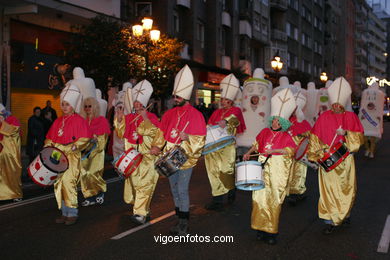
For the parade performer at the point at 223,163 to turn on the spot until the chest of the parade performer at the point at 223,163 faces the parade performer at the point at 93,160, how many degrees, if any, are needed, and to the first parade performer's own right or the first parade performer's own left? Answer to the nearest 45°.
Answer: approximately 45° to the first parade performer's own right

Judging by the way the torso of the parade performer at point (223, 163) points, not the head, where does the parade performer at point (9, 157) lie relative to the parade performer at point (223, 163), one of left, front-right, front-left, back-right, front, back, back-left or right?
front-right

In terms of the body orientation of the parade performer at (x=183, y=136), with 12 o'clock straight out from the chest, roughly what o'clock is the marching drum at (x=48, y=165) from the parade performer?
The marching drum is roughly at 2 o'clock from the parade performer.

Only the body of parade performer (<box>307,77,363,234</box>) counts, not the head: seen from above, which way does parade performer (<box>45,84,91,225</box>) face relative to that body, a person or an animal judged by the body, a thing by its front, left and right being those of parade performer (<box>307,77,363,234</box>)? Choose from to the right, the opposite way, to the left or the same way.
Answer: the same way

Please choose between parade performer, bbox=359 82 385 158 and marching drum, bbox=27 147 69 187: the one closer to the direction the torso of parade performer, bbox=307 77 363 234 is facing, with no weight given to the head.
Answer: the marching drum

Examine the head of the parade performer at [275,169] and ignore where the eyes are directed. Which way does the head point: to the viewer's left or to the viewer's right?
to the viewer's left

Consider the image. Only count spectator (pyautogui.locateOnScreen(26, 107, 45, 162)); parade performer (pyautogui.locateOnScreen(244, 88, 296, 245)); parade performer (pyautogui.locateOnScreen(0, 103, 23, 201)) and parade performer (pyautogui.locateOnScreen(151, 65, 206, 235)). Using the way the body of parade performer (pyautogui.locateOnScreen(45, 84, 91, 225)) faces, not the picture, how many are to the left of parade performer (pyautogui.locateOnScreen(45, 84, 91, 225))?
2

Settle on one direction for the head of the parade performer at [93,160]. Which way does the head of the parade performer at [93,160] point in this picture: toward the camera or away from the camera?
toward the camera

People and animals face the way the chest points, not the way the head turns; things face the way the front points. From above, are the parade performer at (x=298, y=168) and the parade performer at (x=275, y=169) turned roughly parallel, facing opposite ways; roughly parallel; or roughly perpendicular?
roughly parallel

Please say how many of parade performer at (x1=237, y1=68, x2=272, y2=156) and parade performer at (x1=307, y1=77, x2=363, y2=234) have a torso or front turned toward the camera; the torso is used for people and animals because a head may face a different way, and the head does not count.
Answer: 2

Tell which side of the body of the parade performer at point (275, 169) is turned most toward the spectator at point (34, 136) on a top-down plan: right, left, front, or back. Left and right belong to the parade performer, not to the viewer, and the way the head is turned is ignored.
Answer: right

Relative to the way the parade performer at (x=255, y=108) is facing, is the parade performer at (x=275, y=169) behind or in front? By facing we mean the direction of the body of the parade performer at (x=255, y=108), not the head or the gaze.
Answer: in front

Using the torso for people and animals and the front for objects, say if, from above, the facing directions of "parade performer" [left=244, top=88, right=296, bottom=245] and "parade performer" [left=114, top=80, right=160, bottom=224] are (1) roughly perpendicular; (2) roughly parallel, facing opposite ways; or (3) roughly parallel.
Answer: roughly parallel

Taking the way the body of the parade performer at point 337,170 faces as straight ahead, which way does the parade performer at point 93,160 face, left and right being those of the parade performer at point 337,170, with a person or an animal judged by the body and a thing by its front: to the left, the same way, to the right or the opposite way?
the same way

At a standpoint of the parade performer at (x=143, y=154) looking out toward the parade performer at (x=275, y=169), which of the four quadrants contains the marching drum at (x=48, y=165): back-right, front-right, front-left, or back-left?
back-right

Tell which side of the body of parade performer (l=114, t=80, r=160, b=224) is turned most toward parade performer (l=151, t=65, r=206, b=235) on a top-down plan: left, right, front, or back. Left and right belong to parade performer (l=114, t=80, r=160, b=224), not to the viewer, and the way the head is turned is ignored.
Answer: left
